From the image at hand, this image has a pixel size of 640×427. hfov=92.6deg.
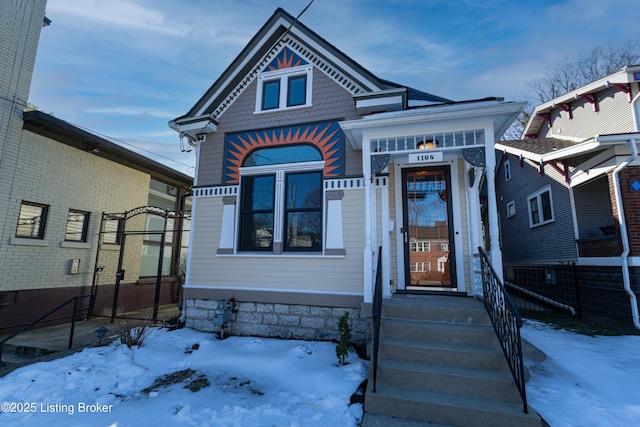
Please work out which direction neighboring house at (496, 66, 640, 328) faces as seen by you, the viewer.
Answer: facing the viewer and to the right of the viewer

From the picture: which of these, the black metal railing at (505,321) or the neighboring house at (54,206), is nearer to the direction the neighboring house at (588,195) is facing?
the black metal railing

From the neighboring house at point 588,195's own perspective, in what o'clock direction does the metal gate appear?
The metal gate is roughly at 3 o'clock from the neighboring house.

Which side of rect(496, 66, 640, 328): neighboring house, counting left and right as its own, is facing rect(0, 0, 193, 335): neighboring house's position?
right

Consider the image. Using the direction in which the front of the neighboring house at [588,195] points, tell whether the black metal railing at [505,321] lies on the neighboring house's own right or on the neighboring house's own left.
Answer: on the neighboring house's own right
